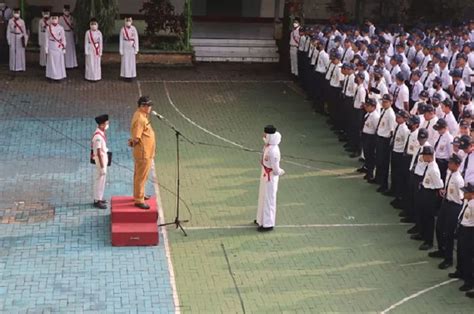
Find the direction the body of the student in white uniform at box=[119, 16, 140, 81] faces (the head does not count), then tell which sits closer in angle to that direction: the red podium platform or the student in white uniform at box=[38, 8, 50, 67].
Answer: the red podium platform

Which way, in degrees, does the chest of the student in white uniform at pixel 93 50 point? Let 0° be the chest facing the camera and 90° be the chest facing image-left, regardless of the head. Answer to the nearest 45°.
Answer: approximately 0°

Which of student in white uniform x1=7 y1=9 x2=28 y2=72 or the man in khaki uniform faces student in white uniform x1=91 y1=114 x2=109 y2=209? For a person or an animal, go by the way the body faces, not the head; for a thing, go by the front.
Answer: student in white uniform x1=7 y1=9 x2=28 y2=72

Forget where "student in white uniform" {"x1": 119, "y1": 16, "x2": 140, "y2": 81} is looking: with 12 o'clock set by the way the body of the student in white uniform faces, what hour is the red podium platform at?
The red podium platform is roughly at 12 o'clock from the student in white uniform.

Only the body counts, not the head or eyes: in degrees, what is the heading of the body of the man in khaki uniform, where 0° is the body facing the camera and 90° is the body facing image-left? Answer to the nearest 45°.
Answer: approximately 270°

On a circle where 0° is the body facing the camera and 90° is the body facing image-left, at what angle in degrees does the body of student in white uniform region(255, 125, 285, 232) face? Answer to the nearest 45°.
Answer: approximately 90°

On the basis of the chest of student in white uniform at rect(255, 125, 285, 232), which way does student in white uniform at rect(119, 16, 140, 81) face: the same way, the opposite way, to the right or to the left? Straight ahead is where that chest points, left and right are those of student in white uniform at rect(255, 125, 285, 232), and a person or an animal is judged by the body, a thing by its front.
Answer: to the left

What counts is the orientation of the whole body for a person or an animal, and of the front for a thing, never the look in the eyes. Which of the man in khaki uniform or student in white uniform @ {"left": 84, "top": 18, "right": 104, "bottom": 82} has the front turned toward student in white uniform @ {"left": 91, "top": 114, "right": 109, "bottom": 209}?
student in white uniform @ {"left": 84, "top": 18, "right": 104, "bottom": 82}

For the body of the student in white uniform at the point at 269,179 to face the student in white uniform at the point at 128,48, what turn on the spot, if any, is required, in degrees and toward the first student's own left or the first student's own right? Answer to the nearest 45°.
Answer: approximately 45° to the first student's own right

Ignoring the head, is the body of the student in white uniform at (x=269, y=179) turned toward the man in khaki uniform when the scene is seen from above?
yes

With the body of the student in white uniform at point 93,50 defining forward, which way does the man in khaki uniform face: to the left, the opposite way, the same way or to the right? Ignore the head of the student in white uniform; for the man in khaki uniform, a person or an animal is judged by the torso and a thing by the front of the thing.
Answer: to the left
